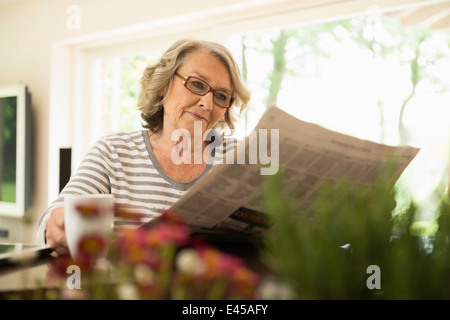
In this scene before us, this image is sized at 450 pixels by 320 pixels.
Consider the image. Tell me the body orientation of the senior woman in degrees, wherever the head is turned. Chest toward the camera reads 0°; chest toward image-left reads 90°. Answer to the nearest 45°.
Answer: approximately 315°

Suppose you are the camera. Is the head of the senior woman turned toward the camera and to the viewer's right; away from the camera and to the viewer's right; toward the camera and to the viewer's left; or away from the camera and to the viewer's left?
toward the camera and to the viewer's right

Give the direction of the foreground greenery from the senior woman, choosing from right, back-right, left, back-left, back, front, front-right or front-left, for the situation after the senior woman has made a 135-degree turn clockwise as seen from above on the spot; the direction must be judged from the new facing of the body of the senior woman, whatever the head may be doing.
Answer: left
